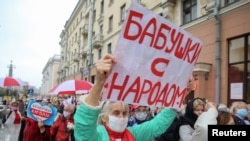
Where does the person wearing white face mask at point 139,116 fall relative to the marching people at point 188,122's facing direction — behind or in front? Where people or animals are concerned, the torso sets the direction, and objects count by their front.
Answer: behind

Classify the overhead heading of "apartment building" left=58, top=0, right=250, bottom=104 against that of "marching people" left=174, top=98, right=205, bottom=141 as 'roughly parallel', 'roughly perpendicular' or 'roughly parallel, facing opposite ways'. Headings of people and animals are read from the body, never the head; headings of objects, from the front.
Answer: roughly perpendicular

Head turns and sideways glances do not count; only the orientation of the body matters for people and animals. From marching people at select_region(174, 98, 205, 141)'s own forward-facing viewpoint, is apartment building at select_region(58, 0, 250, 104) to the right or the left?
on their left

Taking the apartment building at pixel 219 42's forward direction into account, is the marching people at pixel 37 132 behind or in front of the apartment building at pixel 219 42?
in front

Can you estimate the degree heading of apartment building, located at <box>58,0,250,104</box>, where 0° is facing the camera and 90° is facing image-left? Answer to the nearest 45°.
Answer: approximately 45°

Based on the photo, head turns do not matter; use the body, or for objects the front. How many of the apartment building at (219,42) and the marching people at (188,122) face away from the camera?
0

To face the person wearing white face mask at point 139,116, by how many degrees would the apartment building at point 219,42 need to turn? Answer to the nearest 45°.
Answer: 0° — it already faces them
